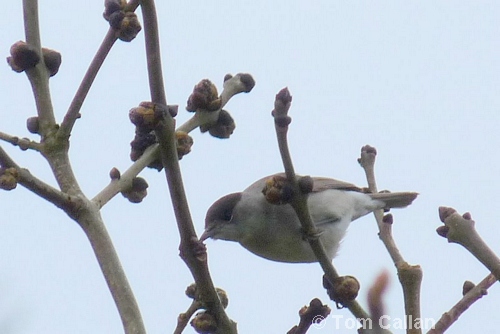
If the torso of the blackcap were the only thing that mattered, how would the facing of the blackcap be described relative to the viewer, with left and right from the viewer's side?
facing to the left of the viewer

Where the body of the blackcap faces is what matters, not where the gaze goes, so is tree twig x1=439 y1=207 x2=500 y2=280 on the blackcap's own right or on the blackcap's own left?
on the blackcap's own left

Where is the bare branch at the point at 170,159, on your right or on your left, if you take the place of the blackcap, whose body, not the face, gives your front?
on your left
